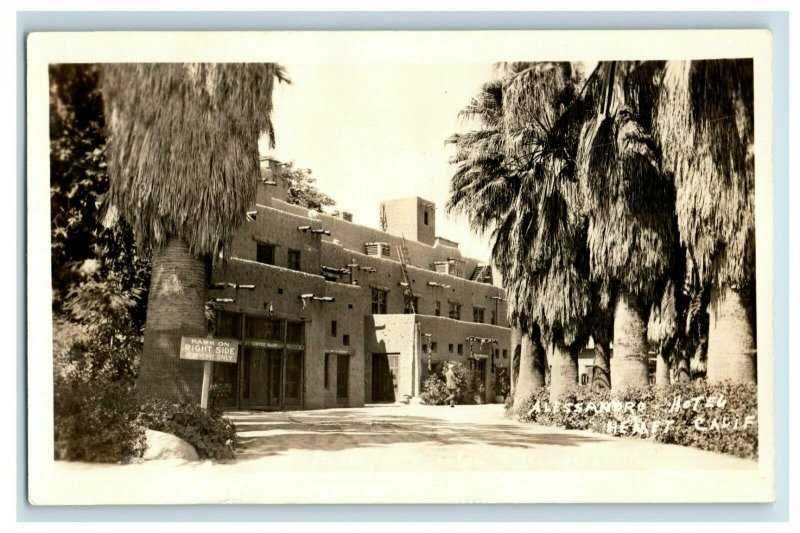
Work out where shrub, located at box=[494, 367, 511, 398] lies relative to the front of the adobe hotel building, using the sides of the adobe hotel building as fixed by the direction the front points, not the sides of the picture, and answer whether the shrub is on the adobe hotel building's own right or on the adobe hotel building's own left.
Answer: on the adobe hotel building's own left

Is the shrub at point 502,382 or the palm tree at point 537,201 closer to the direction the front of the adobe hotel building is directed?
the palm tree

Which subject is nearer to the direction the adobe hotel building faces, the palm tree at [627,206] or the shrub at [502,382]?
the palm tree
